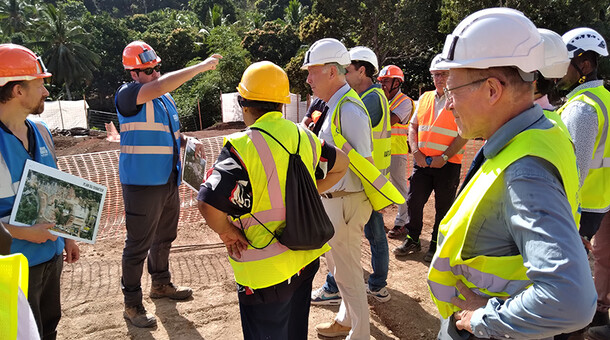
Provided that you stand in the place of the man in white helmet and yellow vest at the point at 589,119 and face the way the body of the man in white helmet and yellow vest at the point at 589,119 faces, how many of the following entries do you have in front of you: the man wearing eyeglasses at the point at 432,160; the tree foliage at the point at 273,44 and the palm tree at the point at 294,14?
3

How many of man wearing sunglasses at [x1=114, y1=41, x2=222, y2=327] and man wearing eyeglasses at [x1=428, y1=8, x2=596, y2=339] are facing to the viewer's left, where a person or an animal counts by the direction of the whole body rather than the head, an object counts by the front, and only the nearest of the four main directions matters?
1

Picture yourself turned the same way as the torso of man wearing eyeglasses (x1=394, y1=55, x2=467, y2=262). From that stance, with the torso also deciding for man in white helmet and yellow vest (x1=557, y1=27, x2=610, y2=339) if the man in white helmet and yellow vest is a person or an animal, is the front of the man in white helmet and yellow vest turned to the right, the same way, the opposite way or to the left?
to the right

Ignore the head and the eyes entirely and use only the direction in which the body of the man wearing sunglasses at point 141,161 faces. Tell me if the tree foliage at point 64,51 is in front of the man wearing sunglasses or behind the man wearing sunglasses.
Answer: behind

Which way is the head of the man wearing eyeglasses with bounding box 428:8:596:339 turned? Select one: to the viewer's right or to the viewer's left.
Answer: to the viewer's left

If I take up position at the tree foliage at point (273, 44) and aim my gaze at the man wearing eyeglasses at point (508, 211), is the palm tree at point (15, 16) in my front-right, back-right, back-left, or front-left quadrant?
back-right

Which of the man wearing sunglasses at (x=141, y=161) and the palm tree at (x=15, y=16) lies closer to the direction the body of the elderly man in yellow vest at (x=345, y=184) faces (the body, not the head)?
the man wearing sunglasses

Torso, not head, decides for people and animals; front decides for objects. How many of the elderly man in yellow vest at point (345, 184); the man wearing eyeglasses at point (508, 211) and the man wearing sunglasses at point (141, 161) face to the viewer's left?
2

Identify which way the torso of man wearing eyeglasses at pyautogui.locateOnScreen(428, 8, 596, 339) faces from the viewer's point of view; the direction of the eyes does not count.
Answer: to the viewer's left

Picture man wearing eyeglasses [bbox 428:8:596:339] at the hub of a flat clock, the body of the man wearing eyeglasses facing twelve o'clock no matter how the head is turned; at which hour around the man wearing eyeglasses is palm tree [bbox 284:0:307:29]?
The palm tree is roughly at 2 o'clock from the man wearing eyeglasses.

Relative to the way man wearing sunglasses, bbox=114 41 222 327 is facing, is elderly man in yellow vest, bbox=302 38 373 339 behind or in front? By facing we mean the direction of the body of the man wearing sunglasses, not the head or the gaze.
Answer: in front

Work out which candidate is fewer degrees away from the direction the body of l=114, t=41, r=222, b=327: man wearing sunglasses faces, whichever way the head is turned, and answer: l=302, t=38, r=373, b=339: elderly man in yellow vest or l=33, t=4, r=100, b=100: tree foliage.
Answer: the elderly man in yellow vest

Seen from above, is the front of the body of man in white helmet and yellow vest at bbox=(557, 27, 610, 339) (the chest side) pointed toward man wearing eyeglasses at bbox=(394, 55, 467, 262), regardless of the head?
yes

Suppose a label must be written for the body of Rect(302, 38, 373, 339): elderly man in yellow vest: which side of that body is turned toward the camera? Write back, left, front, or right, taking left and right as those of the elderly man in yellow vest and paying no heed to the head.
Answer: left

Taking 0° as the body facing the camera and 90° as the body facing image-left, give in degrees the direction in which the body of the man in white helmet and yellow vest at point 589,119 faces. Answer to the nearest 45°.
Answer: approximately 135°

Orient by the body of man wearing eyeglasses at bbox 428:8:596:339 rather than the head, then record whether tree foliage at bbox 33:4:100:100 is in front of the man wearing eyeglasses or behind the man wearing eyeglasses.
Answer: in front
